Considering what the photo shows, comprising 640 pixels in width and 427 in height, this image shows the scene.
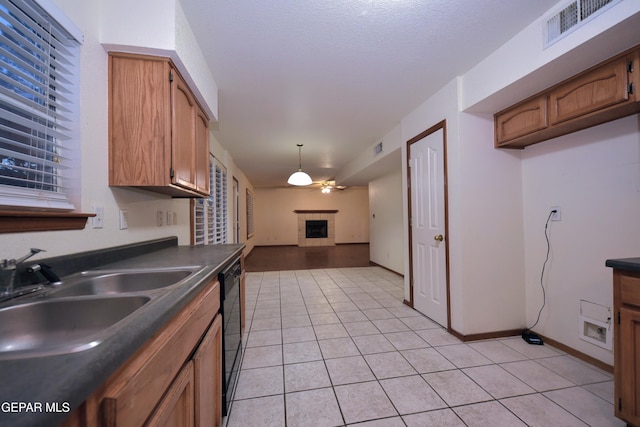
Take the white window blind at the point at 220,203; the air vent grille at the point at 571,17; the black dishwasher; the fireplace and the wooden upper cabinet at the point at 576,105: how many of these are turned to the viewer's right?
2

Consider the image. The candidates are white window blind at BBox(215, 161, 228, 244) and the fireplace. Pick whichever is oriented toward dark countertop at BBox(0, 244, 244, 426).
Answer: the fireplace

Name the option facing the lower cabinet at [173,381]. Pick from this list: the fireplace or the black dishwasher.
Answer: the fireplace

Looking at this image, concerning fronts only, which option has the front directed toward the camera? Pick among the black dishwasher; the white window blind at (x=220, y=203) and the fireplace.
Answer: the fireplace

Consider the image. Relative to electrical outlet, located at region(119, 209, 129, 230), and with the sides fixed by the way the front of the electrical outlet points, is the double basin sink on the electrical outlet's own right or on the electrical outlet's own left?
on the electrical outlet's own right

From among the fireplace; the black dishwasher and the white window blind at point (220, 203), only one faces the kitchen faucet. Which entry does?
the fireplace

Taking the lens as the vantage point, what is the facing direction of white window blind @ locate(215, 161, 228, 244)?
facing to the right of the viewer

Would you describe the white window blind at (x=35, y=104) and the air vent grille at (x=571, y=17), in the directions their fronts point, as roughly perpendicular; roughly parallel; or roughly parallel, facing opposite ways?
roughly parallel, facing opposite ways

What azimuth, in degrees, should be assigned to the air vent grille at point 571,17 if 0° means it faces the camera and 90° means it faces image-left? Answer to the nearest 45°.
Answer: approximately 45°

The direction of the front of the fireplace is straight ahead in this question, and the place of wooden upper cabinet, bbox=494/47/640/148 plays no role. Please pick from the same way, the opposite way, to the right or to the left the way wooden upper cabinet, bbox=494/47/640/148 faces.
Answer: to the right

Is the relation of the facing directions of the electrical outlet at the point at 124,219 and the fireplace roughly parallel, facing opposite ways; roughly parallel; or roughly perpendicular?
roughly perpendicular

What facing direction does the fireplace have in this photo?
toward the camera

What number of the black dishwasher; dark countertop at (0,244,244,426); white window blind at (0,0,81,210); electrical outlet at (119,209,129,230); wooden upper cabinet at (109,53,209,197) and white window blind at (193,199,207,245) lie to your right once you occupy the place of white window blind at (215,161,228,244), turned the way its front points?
6

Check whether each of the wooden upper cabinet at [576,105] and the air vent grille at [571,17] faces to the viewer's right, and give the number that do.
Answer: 0

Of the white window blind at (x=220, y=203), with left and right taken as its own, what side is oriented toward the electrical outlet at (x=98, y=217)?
right

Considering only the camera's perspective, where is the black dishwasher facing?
facing to the right of the viewer

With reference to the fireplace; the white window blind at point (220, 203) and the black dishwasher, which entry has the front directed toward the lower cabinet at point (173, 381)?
the fireplace
